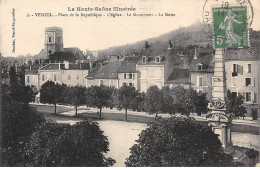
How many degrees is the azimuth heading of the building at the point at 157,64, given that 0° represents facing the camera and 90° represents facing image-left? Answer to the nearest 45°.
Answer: approximately 0°

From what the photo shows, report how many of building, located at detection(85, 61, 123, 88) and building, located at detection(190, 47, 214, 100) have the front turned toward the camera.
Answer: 2

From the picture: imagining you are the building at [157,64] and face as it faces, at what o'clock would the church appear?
The church is roughly at 3 o'clock from the building.

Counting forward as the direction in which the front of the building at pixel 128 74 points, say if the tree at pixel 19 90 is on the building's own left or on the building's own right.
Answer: on the building's own right
